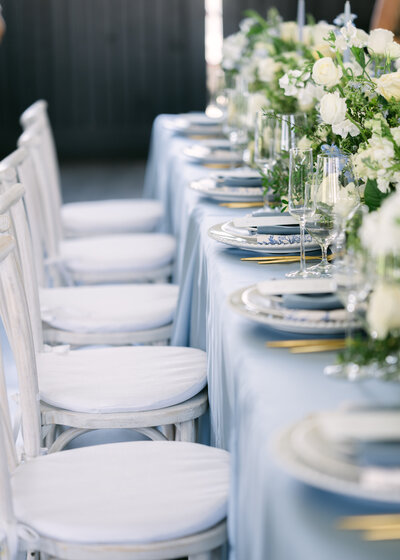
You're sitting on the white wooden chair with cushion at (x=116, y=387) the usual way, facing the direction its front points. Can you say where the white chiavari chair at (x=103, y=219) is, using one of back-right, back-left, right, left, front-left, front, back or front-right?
left

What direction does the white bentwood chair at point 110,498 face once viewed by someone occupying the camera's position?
facing to the right of the viewer

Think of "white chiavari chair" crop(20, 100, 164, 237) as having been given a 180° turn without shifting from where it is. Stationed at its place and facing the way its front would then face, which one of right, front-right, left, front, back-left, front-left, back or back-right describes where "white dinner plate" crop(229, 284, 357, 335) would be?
left

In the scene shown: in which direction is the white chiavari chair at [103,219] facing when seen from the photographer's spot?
facing to the right of the viewer

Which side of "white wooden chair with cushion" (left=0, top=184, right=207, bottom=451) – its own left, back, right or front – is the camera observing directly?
right

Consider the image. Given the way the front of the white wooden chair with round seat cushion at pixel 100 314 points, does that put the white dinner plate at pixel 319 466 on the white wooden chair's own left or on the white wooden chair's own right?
on the white wooden chair's own right

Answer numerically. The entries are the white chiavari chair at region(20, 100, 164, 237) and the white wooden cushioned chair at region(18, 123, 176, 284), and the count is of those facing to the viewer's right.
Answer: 2

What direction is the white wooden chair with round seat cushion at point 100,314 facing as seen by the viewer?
to the viewer's right

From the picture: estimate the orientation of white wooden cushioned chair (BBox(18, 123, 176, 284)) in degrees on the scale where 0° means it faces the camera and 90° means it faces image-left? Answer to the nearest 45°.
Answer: approximately 270°

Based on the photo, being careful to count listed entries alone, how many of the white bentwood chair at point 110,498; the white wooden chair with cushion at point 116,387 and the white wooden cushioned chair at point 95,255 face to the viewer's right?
3

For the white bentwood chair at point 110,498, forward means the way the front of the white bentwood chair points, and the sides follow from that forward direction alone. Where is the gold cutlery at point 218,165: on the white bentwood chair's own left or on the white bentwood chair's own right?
on the white bentwood chair's own left
